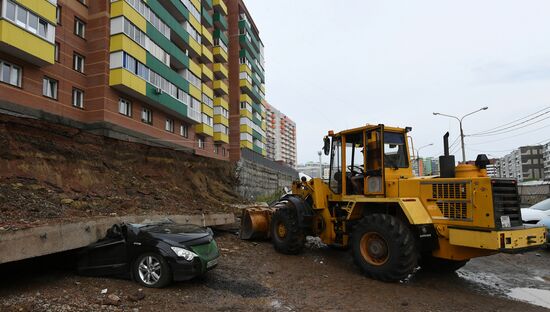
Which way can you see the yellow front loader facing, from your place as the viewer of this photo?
facing away from the viewer and to the left of the viewer

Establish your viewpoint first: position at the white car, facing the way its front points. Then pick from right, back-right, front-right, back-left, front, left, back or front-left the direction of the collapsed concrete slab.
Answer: front-left

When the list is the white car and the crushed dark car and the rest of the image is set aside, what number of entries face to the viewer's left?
1

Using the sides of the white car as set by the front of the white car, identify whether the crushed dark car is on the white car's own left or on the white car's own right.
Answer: on the white car's own left

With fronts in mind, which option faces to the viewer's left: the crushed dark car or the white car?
the white car

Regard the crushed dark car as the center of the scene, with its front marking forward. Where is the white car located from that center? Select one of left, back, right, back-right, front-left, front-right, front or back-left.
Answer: front-left

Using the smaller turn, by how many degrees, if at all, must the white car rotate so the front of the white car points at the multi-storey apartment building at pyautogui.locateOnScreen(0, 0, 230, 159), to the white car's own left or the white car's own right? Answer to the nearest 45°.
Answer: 0° — it already faces it

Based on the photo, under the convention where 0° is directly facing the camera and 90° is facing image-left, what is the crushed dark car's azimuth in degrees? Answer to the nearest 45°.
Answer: approximately 315°

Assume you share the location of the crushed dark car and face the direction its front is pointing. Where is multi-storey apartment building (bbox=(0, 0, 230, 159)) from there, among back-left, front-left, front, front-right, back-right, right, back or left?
back-left

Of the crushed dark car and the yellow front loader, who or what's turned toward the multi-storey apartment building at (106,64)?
the yellow front loader

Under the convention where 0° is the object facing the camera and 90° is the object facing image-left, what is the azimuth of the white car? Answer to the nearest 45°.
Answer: approximately 90°
